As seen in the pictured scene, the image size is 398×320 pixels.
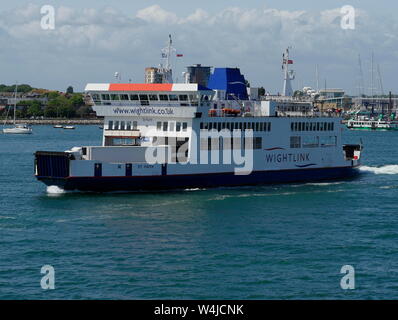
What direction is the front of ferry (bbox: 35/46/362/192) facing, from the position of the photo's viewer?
facing the viewer and to the left of the viewer
